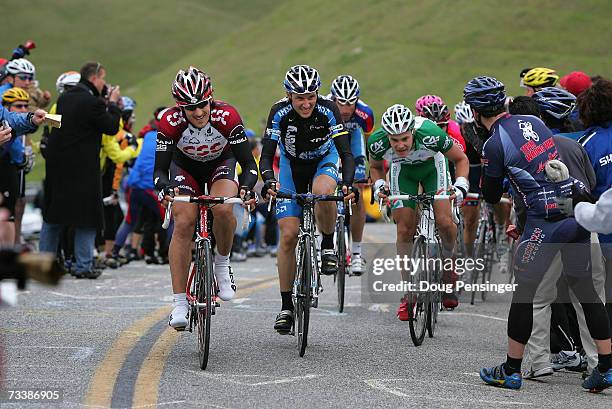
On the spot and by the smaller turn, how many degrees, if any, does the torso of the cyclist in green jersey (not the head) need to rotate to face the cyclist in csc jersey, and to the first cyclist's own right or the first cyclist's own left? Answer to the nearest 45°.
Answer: approximately 45° to the first cyclist's own right

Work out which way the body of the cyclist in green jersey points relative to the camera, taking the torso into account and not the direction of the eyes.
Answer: toward the camera

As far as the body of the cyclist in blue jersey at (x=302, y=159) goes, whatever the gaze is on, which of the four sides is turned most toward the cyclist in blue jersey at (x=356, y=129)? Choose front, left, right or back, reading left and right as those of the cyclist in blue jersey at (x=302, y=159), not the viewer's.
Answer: back

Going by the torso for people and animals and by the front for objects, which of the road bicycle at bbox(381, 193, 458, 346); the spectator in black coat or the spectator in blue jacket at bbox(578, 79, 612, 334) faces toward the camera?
the road bicycle

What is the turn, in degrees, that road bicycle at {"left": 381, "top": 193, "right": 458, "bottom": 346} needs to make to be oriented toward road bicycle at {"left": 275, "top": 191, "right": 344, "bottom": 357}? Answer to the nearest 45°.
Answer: approximately 45° to its right

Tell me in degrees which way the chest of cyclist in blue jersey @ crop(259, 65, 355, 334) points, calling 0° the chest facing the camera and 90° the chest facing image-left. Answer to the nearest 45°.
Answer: approximately 0°

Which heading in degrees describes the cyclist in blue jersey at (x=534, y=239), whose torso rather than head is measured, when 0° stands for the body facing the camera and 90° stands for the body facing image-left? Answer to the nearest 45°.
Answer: approximately 135°

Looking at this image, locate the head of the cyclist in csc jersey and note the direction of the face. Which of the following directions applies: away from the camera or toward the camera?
toward the camera

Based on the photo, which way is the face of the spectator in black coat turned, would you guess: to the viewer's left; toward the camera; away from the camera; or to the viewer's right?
to the viewer's right

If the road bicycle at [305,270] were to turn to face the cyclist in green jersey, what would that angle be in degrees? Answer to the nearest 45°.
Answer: approximately 135° to its left
